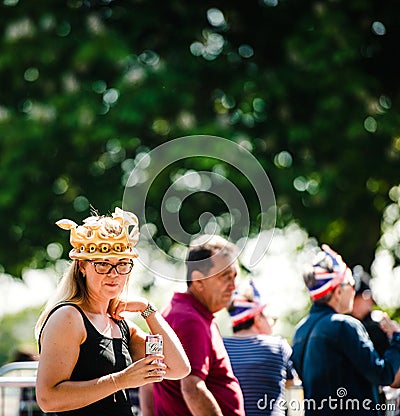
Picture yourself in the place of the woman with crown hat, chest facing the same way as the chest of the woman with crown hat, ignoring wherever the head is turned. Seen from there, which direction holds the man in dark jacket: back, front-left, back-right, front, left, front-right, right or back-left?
left

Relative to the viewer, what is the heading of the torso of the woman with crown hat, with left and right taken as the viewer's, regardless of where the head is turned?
facing the viewer and to the right of the viewer

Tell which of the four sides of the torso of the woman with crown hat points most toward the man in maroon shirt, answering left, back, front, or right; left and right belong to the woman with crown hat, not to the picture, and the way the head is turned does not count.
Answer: left

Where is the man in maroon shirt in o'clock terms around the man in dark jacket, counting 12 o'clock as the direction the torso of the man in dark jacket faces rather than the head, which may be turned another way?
The man in maroon shirt is roughly at 6 o'clock from the man in dark jacket.

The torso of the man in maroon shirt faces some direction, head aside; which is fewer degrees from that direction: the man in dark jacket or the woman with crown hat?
the man in dark jacket

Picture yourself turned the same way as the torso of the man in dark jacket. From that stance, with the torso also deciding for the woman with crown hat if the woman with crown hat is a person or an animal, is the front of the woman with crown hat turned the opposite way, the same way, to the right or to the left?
to the right

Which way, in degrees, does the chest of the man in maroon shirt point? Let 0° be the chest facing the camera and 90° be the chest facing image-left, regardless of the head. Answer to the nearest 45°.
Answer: approximately 270°

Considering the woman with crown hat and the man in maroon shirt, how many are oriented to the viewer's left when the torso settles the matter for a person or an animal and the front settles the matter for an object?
0

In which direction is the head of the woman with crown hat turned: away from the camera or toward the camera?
toward the camera

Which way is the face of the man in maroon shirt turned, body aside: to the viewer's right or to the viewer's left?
to the viewer's right

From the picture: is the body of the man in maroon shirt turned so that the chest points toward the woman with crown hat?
no

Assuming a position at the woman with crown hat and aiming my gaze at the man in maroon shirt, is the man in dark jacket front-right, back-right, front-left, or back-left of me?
front-right
